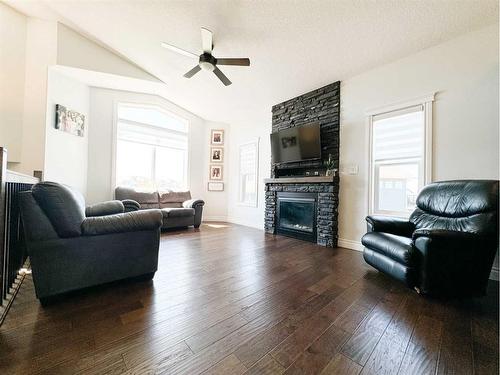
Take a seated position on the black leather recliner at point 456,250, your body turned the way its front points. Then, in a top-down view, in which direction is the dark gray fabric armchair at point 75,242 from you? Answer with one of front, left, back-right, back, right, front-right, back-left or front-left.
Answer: front

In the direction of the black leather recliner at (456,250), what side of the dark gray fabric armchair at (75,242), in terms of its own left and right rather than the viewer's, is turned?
front

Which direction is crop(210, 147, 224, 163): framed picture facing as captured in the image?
toward the camera

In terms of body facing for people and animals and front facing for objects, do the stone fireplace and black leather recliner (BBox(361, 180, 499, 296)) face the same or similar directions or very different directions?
same or similar directions

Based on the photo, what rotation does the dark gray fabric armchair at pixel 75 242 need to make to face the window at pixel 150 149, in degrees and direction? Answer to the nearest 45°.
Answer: approximately 45° to its left

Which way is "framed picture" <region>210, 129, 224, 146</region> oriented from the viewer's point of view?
toward the camera

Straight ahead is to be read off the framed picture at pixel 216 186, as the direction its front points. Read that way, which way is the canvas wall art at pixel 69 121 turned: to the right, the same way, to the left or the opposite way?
to the left

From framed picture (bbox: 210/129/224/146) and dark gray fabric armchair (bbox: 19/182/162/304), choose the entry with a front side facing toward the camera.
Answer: the framed picture

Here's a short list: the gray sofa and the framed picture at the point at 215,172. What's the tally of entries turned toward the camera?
2

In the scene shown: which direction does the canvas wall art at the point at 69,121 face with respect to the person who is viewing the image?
facing the viewer and to the right of the viewer

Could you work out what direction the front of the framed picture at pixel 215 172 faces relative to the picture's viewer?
facing the viewer

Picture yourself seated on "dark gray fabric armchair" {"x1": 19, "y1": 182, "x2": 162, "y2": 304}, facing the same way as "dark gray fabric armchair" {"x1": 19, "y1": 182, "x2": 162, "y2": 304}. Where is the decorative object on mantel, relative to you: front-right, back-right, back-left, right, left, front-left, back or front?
front-right

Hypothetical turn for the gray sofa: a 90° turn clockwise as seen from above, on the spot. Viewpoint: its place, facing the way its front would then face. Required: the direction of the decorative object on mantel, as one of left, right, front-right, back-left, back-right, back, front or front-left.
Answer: back-left

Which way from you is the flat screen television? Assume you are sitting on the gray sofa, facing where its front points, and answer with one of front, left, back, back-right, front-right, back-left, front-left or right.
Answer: front-left

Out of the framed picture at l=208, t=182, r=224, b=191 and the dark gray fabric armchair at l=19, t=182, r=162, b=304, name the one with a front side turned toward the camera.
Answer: the framed picture

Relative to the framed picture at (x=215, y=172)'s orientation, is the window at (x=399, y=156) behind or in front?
in front

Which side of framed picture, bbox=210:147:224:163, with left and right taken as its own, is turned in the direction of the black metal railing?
front

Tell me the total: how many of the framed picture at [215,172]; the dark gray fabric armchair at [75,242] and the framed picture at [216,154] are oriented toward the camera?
2

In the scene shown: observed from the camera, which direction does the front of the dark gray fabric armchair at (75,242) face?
facing away from the viewer and to the right of the viewer

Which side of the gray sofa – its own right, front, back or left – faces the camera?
front
